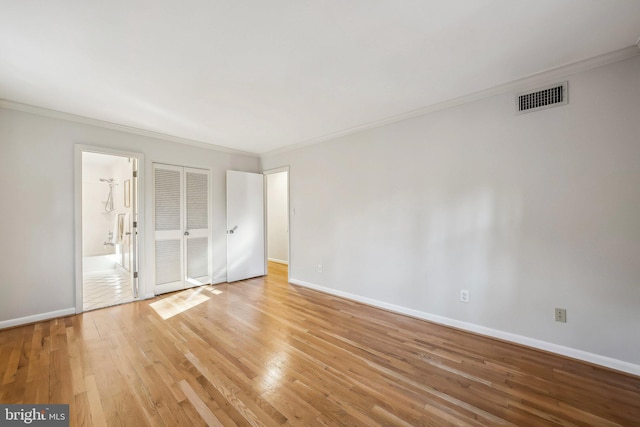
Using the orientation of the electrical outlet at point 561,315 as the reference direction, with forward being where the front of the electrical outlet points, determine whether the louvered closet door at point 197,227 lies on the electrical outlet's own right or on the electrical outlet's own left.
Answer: on the electrical outlet's own right

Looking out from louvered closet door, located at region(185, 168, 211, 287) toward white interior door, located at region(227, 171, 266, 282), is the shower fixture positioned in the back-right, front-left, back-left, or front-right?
back-left

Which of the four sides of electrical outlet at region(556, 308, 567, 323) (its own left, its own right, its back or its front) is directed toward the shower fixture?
right

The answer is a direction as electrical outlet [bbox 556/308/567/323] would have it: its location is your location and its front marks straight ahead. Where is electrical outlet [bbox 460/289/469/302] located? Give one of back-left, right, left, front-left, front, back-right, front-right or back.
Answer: right

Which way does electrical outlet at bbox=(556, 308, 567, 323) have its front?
toward the camera

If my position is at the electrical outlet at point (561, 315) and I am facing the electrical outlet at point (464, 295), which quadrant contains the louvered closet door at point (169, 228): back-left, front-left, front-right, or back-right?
front-left

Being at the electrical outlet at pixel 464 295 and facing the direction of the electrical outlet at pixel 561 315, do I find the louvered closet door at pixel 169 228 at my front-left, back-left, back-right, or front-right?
back-right

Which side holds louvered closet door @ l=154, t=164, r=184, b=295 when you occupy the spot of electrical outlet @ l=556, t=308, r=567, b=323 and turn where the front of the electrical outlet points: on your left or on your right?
on your right

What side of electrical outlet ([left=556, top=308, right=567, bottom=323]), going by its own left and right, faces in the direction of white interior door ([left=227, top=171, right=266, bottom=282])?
right
